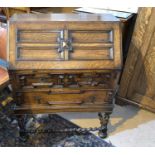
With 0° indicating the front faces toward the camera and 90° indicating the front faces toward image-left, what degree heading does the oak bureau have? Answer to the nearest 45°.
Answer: approximately 0°
